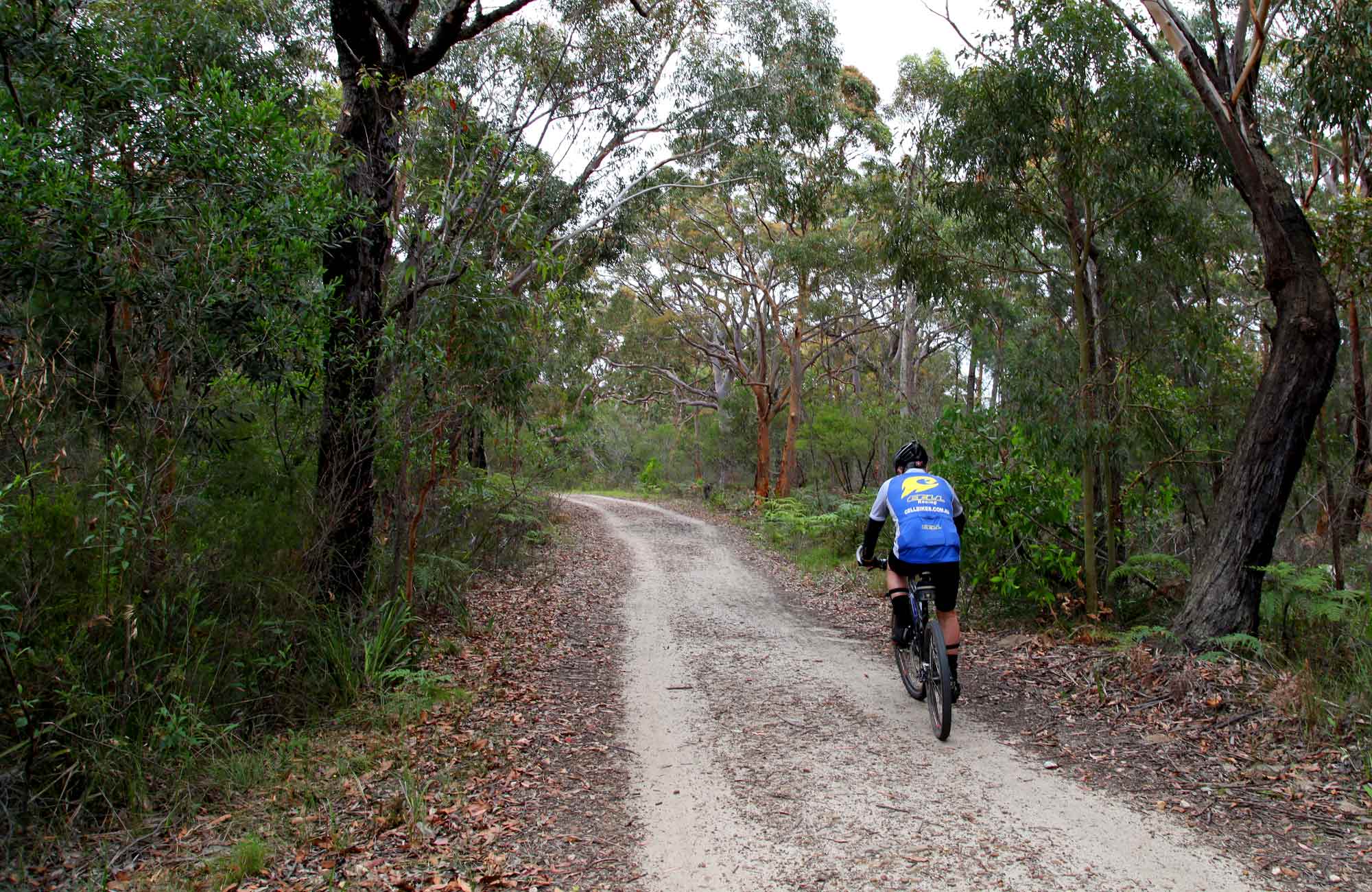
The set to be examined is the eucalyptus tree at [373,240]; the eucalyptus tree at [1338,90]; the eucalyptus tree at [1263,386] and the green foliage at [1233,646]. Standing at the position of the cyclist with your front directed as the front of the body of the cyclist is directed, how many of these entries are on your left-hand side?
1

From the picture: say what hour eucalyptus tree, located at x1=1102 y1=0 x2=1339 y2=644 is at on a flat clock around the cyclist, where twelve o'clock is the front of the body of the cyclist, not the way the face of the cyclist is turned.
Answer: The eucalyptus tree is roughly at 2 o'clock from the cyclist.

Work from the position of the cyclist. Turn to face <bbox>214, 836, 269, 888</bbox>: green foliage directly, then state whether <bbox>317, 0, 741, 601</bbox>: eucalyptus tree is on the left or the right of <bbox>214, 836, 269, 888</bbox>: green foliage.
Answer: right

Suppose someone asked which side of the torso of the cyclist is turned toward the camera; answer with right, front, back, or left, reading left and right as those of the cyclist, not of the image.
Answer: back

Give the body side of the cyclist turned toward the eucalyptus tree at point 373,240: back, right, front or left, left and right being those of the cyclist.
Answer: left

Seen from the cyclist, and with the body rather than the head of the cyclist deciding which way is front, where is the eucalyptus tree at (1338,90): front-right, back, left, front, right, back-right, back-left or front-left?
front-right

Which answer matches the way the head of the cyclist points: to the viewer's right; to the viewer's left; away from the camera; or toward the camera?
away from the camera

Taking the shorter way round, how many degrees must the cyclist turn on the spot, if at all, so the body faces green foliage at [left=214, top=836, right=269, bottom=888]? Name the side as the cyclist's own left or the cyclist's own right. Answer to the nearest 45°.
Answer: approximately 135° to the cyclist's own left
